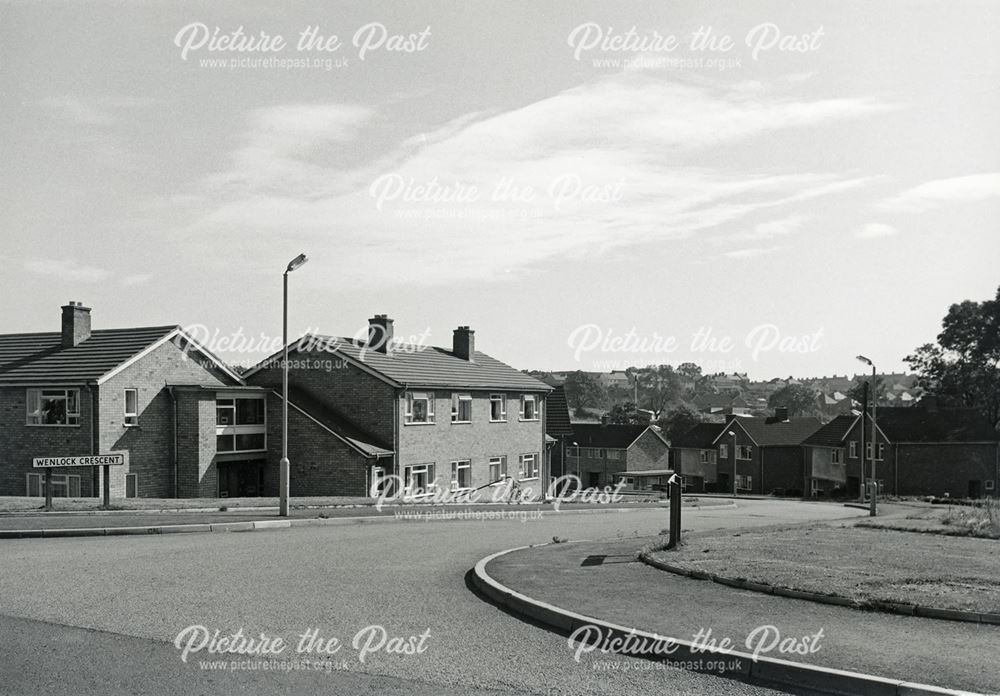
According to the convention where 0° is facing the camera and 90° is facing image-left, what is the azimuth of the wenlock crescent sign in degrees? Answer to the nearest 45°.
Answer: approximately 0°

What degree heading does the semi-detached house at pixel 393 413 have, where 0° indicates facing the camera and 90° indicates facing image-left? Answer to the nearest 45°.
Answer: approximately 315°

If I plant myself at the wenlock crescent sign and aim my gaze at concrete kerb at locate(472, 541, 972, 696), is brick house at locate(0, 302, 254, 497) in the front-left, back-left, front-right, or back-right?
back-left

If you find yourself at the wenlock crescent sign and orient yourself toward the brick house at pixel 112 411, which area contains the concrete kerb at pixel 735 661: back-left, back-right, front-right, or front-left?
back-right

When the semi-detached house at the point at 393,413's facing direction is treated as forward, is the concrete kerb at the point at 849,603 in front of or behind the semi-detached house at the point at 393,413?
in front

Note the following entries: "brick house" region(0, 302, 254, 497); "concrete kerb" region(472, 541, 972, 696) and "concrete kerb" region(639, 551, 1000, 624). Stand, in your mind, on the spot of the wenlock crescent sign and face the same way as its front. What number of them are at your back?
1

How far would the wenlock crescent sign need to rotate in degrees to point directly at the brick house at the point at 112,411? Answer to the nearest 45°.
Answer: approximately 180°

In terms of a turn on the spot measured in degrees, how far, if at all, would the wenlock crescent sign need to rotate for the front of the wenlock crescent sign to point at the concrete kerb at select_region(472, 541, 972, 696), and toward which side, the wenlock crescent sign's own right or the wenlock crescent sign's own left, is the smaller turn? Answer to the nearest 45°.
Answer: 0° — it already faces it

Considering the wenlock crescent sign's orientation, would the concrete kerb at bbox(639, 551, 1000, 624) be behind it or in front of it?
in front
